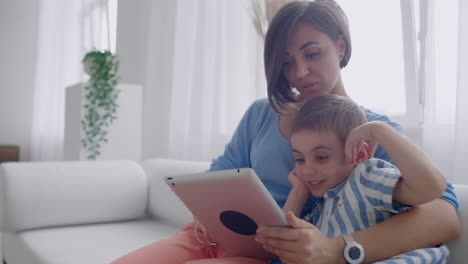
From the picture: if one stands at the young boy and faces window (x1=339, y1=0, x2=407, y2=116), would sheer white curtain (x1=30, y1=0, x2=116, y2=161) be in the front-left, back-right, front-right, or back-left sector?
front-left

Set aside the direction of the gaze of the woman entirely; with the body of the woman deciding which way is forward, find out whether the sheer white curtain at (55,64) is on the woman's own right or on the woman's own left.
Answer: on the woman's own right

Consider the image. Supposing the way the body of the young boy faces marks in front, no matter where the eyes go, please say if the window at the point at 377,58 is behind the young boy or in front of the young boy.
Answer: behind

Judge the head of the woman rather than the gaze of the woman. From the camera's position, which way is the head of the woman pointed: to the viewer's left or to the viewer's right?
to the viewer's left

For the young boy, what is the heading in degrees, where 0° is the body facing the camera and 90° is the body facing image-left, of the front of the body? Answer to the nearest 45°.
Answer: approximately 45°

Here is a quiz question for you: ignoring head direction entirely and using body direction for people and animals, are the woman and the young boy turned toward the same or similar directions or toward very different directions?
same or similar directions

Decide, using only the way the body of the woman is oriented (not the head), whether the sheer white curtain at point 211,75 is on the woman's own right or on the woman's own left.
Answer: on the woman's own right

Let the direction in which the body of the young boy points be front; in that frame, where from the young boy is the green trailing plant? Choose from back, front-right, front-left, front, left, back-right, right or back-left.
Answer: right

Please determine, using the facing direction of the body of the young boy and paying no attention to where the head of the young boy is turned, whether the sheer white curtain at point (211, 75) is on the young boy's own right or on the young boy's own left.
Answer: on the young boy's own right

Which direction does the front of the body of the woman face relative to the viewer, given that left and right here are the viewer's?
facing the viewer and to the left of the viewer

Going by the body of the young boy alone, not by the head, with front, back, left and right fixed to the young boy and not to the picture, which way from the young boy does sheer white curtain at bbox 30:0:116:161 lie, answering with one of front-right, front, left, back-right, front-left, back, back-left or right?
right
